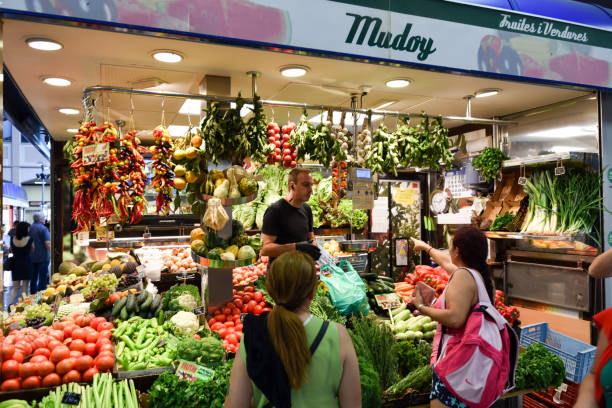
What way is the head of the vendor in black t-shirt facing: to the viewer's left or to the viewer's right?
to the viewer's right

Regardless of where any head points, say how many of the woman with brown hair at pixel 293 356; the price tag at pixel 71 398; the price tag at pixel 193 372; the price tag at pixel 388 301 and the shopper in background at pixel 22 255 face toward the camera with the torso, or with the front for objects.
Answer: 3

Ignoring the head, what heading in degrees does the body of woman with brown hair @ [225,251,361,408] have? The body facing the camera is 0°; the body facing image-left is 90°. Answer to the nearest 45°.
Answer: approximately 180°

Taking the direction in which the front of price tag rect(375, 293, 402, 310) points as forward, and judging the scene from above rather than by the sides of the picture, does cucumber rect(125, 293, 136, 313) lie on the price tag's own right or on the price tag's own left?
on the price tag's own right

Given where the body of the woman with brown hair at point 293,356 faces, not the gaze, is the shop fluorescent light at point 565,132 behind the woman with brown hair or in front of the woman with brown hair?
in front

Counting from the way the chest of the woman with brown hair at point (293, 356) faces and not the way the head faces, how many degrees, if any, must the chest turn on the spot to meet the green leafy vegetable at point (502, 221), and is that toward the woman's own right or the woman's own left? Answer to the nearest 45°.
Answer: approximately 45° to the woman's own right

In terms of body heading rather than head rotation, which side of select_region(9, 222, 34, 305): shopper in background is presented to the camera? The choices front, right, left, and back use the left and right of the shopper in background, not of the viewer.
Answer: back

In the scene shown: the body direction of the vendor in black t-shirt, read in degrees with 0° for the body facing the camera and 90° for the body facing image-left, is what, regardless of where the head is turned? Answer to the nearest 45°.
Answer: approximately 315°

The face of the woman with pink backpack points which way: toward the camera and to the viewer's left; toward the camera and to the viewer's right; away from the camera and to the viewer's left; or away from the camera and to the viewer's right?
away from the camera and to the viewer's left

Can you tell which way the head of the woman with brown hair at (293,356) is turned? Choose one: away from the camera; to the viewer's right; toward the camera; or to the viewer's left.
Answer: away from the camera
